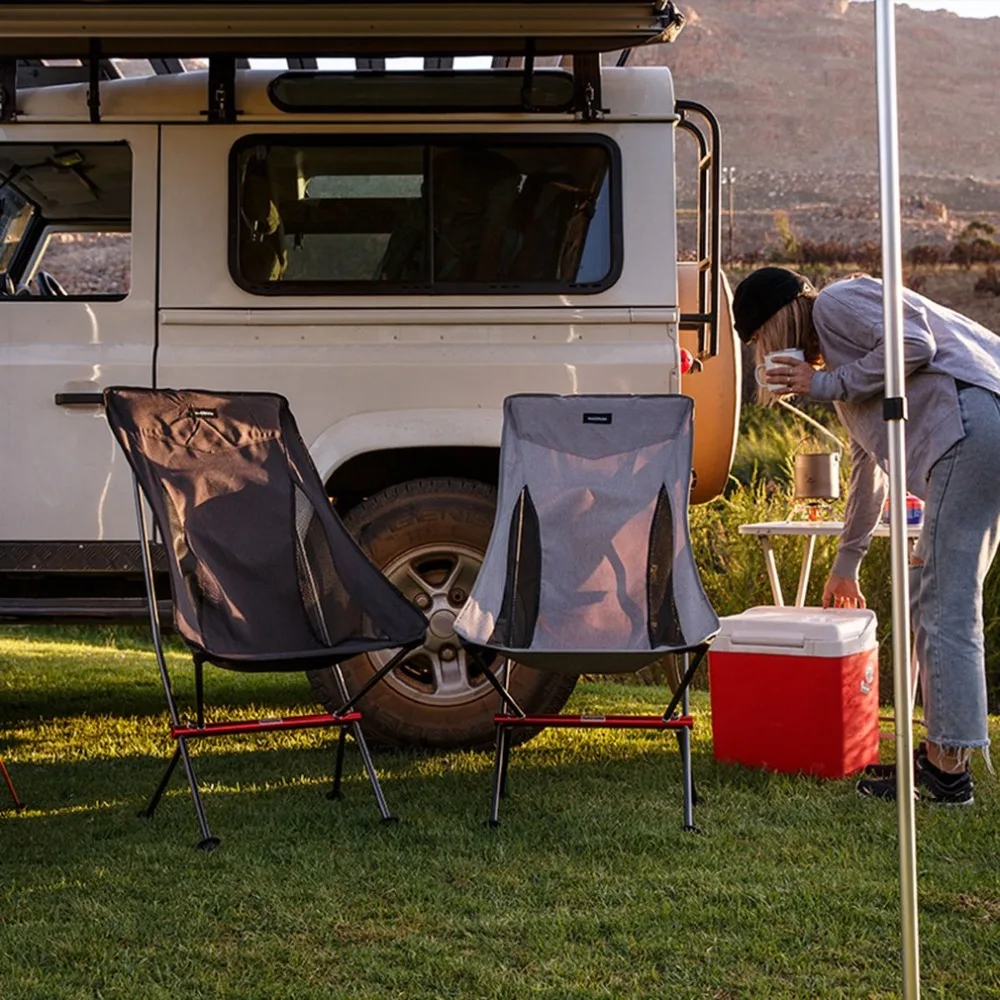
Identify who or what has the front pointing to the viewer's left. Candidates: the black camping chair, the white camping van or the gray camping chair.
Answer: the white camping van

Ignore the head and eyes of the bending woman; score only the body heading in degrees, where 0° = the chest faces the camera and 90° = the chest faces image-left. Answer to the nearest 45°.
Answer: approximately 90°

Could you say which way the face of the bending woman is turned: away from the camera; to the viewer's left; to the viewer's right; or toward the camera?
to the viewer's left

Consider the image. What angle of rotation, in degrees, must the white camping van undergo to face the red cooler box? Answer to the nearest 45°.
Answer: approximately 135° to its left

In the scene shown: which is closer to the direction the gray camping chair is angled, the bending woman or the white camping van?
the bending woman

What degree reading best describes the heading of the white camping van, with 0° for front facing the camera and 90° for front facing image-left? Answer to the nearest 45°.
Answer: approximately 90°

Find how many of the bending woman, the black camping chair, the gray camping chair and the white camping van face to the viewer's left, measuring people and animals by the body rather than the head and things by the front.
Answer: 2

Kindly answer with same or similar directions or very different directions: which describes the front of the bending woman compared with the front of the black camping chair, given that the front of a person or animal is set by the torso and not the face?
very different directions
